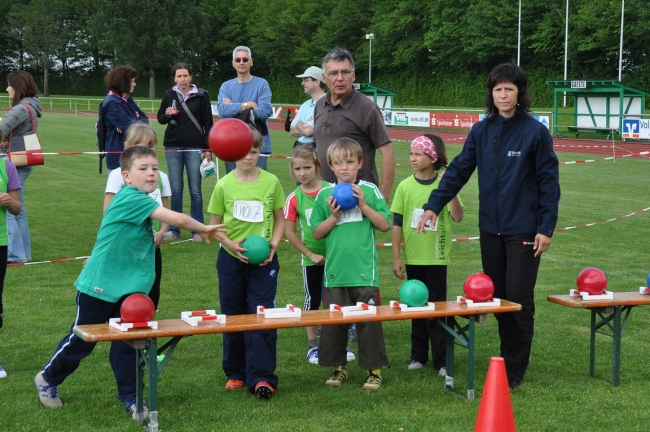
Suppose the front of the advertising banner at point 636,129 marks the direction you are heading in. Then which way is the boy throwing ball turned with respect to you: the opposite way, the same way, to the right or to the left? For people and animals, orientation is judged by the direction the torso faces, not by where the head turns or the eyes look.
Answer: to the left

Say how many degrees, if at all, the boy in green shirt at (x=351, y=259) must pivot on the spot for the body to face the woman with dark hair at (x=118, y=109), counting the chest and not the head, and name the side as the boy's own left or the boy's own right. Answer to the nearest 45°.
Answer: approximately 135° to the boy's own right

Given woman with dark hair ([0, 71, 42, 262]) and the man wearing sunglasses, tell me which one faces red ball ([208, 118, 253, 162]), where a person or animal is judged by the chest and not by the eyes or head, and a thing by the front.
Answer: the man wearing sunglasses

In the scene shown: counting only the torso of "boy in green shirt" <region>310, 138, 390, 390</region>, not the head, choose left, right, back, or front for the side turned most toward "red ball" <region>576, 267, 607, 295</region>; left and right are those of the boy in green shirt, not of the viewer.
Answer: left

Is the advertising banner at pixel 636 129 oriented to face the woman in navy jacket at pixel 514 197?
yes

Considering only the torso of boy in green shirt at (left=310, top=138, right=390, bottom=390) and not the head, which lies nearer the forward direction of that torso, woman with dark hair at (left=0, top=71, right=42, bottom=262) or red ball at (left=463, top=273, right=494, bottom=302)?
the red ball
